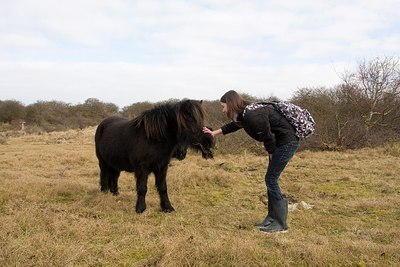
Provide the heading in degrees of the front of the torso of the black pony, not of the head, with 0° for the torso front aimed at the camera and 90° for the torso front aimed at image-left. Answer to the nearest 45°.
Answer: approximately 315°
